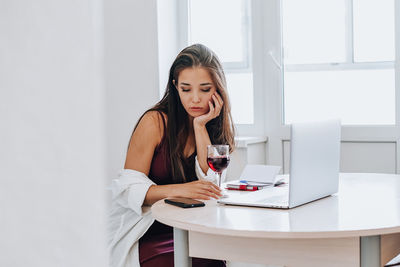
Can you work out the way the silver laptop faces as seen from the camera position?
facing away from the viewer and to the left of the viewer

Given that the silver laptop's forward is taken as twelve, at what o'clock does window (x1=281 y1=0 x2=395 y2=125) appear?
The window is roughly at 2 o'clock from the silver laptop.

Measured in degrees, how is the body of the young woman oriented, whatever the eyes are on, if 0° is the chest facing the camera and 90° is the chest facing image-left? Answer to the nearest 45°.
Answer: approximately 315°

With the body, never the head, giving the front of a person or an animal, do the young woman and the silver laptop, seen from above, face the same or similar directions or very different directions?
very different directions
